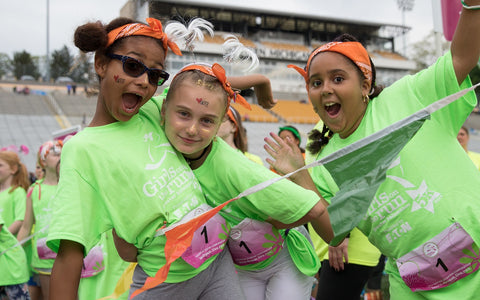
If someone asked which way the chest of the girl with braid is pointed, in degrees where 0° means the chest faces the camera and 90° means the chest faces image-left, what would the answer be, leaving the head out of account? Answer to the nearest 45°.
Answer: approximately 0°
